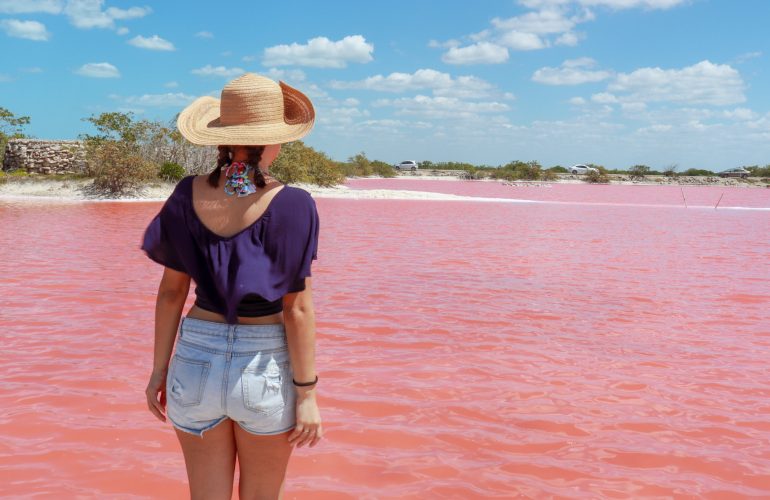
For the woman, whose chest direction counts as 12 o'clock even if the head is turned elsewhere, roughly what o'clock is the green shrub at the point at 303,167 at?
The green shrub is roughly at 12 o'clock from the woman.

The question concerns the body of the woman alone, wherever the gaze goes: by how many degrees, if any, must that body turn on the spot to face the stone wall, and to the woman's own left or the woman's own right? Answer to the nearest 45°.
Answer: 0° — they already face it

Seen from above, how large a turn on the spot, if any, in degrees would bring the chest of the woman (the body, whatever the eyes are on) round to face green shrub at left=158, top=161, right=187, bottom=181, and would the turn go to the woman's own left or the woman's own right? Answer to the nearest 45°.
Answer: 0° — they already face it

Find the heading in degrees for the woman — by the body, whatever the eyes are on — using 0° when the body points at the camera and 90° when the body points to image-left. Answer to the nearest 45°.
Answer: approximately 180°

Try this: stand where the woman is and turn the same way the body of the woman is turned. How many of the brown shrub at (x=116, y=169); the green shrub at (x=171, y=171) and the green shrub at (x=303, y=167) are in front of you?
3
